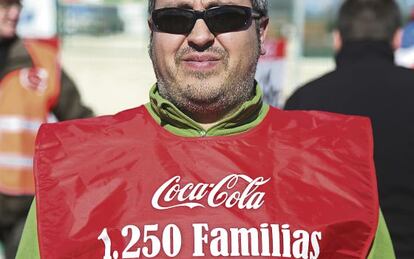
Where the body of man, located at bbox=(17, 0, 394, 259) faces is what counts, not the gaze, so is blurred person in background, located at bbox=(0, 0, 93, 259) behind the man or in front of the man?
behind

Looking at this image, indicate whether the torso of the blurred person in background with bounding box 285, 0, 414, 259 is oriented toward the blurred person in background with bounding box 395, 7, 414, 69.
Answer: yes

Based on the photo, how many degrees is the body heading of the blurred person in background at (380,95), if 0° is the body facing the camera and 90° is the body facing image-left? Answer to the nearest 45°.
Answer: approximately 180°

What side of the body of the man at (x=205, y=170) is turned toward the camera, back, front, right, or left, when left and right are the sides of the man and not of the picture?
front

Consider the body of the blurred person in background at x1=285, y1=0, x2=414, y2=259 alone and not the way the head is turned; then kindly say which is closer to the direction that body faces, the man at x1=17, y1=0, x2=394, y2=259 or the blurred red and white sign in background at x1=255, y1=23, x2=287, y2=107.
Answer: the blurred red and white sign in background

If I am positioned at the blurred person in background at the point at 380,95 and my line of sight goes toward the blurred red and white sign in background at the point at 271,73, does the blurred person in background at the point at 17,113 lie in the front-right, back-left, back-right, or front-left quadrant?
front-left

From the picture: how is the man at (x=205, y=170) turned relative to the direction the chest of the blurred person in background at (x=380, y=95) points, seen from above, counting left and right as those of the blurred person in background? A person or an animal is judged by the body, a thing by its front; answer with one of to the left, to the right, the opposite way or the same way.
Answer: the opposite way

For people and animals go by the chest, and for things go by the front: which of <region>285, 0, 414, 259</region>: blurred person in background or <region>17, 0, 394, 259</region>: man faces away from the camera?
the blurred person in background

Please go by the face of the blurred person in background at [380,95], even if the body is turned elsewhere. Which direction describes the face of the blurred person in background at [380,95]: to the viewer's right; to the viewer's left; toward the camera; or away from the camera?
away from the camera

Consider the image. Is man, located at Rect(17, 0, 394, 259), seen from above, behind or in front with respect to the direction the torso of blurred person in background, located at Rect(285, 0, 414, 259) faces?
behind

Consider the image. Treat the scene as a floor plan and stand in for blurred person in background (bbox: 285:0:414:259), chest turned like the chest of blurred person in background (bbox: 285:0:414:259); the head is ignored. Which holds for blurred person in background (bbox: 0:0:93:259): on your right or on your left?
on your left

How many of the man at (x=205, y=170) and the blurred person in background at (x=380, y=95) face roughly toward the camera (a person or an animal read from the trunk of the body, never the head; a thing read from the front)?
1
